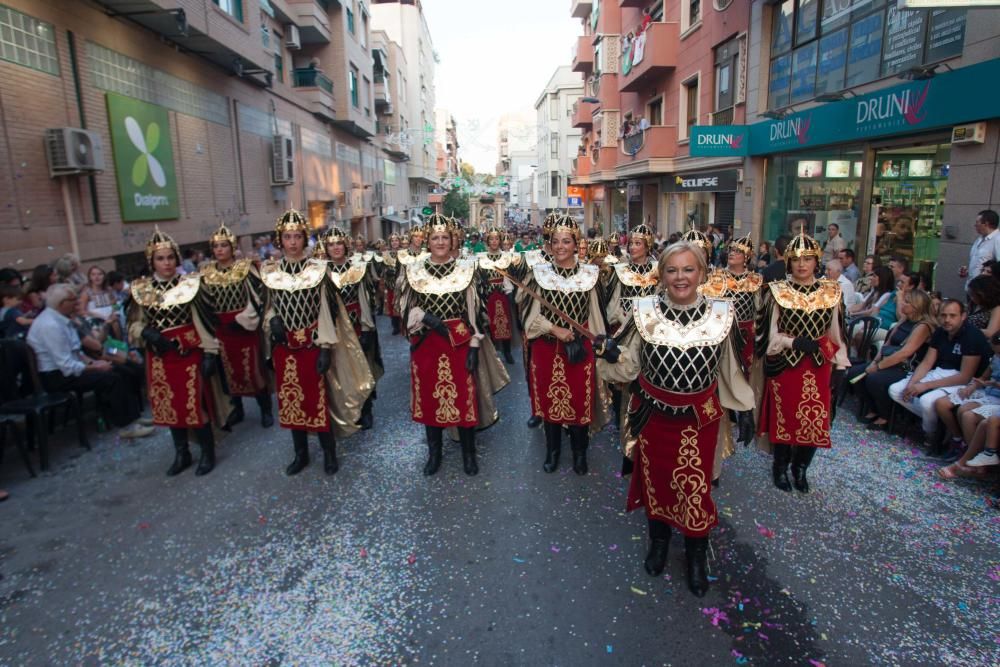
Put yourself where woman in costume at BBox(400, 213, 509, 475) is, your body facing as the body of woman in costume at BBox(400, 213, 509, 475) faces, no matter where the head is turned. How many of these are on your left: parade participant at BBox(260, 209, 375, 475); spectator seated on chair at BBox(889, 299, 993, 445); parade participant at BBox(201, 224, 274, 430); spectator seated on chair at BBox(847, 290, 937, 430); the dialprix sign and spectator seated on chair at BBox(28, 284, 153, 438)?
2

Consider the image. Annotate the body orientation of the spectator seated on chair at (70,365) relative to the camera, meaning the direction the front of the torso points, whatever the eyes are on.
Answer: to the viewer's right

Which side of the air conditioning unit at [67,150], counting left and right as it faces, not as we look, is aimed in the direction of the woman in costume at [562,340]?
front

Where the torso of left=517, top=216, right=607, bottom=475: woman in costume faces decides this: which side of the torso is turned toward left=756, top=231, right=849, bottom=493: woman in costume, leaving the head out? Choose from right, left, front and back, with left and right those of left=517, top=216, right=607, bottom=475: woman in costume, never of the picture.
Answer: left

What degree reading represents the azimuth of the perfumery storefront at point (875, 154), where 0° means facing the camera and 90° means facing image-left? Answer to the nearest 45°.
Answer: approximately 45°

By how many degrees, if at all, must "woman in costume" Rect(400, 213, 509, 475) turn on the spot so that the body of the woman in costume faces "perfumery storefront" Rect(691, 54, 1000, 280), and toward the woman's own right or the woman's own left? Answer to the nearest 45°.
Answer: approximately 135° to the woman's own left

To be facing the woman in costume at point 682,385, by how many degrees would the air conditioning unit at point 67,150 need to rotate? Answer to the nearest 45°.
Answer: approximately 45° to its right

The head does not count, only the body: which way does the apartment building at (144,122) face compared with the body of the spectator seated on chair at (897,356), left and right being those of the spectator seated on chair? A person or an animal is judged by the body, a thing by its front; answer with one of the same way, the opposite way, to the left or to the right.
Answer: the opposite way

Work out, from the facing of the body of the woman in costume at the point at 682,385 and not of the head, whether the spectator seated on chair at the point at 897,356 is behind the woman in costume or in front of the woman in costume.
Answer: behind

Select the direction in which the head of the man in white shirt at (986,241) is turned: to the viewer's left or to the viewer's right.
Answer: to the viewer's left

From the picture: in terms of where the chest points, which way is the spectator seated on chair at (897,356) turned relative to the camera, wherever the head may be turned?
to the viewer's left

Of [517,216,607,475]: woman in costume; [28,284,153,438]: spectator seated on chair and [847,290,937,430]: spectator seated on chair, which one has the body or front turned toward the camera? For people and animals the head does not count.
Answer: the woman in costume

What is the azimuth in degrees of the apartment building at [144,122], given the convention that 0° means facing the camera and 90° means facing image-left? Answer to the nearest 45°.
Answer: approximately 315°

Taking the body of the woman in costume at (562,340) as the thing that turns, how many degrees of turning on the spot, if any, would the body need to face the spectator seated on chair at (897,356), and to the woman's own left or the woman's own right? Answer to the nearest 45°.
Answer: approximately 90° to the woman's own left

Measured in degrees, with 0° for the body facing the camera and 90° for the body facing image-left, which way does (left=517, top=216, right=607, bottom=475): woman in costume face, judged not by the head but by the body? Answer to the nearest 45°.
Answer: approximately 0°
